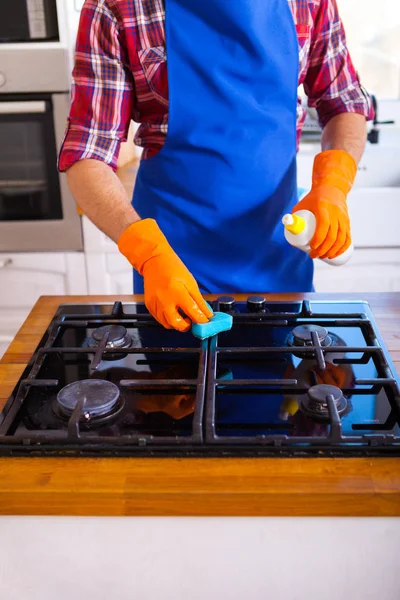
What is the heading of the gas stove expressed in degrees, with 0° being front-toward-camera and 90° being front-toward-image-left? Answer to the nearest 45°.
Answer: approximately 180°

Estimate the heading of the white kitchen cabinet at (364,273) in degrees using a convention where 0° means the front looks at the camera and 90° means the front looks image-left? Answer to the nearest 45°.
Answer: approximately 0°

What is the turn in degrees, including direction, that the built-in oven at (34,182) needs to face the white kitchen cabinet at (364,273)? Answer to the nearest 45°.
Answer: approximately 90° to its left

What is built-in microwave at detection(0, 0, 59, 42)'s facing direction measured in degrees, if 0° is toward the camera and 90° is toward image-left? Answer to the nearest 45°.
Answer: approximately 0°

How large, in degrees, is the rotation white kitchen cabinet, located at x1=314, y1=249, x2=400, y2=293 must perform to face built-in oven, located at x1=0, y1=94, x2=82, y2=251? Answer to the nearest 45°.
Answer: approximately 90° to its right

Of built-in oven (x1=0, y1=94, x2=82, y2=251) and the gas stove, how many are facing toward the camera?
1
